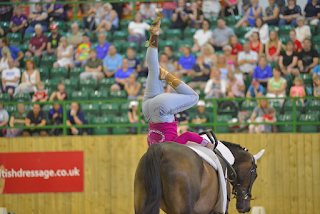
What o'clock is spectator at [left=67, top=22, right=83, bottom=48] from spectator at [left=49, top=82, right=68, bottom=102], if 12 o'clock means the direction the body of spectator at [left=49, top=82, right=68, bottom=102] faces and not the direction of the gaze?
spectator at [left=67, top=22, right=83, bottom=48] is roughly at 5 o'clock from spectator at [left=49, top=82, right=68, bottom=102].

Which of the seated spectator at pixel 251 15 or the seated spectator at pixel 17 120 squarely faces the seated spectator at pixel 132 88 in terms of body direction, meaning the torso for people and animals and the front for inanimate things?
the seated spectator at pixel 251 15

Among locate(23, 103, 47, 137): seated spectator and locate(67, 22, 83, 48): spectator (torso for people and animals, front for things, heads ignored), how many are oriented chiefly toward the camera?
2

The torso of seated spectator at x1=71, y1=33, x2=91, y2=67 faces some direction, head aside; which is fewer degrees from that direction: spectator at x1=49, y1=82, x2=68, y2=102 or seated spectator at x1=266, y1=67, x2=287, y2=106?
the spectator

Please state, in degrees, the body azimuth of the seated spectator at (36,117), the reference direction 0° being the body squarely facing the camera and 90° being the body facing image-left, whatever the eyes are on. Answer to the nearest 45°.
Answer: approximately 0°

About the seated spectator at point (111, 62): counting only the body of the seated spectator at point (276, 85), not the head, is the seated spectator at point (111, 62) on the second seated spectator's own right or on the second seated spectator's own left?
on the second seated spectator's own right

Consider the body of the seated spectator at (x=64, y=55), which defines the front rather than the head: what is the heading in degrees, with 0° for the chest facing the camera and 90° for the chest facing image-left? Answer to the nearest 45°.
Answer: approximately 0°

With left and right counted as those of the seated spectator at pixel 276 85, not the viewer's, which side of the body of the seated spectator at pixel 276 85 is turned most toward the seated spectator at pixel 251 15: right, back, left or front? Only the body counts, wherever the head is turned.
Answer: back

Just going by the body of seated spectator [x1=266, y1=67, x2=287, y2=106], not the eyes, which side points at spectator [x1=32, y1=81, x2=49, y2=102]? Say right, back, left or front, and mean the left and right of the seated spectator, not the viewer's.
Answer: right
